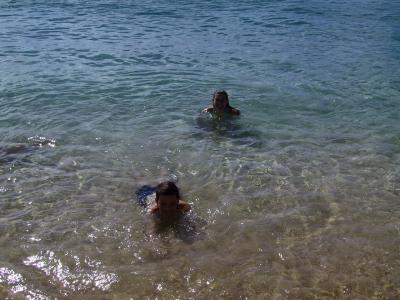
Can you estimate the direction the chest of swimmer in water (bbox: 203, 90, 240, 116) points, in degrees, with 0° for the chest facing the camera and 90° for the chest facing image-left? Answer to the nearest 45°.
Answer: approximately 0°

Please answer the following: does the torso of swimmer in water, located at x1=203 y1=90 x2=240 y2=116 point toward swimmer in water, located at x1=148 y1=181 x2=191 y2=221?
yes
